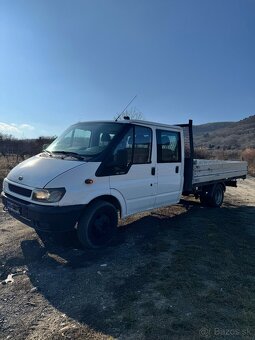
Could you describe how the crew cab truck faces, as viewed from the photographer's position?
facing the viewer and to the left of the viewer
